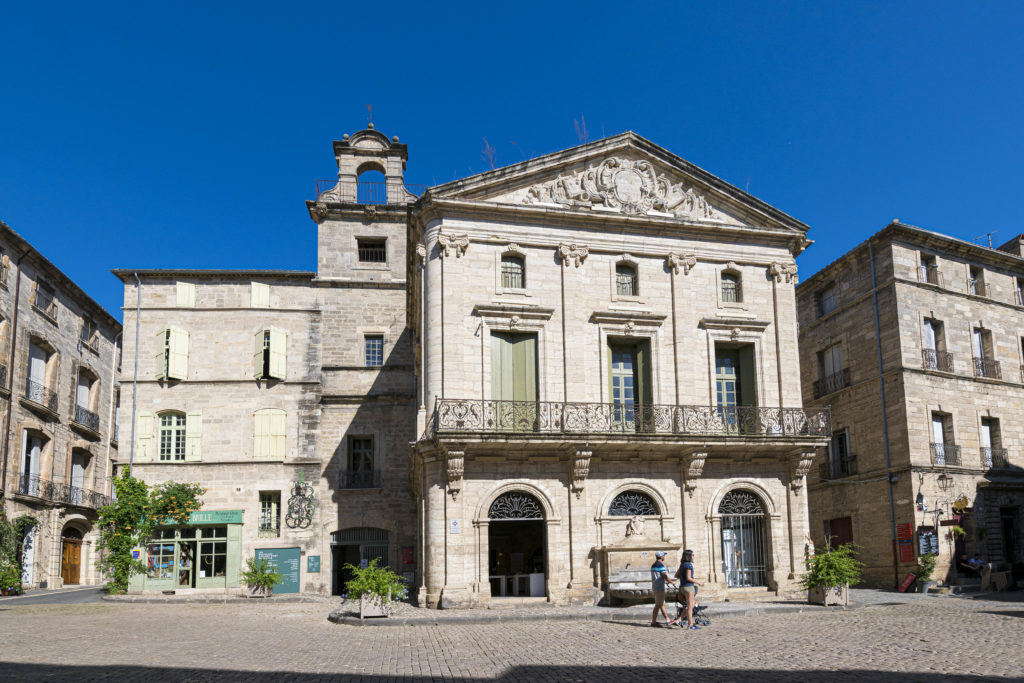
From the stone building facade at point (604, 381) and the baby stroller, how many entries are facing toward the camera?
1

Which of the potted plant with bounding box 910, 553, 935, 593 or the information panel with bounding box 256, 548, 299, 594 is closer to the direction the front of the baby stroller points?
the potted plant

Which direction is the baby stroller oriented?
to the viewer's right

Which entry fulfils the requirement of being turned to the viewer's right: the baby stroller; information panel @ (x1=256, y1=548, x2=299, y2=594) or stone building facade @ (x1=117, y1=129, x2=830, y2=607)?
the baby stroller

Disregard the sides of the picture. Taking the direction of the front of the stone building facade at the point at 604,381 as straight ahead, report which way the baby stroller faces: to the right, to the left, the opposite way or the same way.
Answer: to the left

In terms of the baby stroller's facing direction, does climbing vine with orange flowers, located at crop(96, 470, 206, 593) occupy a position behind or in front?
behind

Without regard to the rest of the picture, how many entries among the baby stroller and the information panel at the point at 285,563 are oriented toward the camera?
1

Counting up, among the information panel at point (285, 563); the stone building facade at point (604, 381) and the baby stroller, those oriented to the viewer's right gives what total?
1

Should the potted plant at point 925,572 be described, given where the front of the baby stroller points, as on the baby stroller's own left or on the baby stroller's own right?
on the baby stroller's own left

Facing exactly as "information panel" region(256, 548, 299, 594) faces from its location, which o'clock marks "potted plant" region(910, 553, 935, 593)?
The potted plant is roughly at 10 o'clock from the information panel.

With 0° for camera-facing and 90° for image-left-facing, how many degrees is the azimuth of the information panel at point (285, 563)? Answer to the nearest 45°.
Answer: approximately 0°
